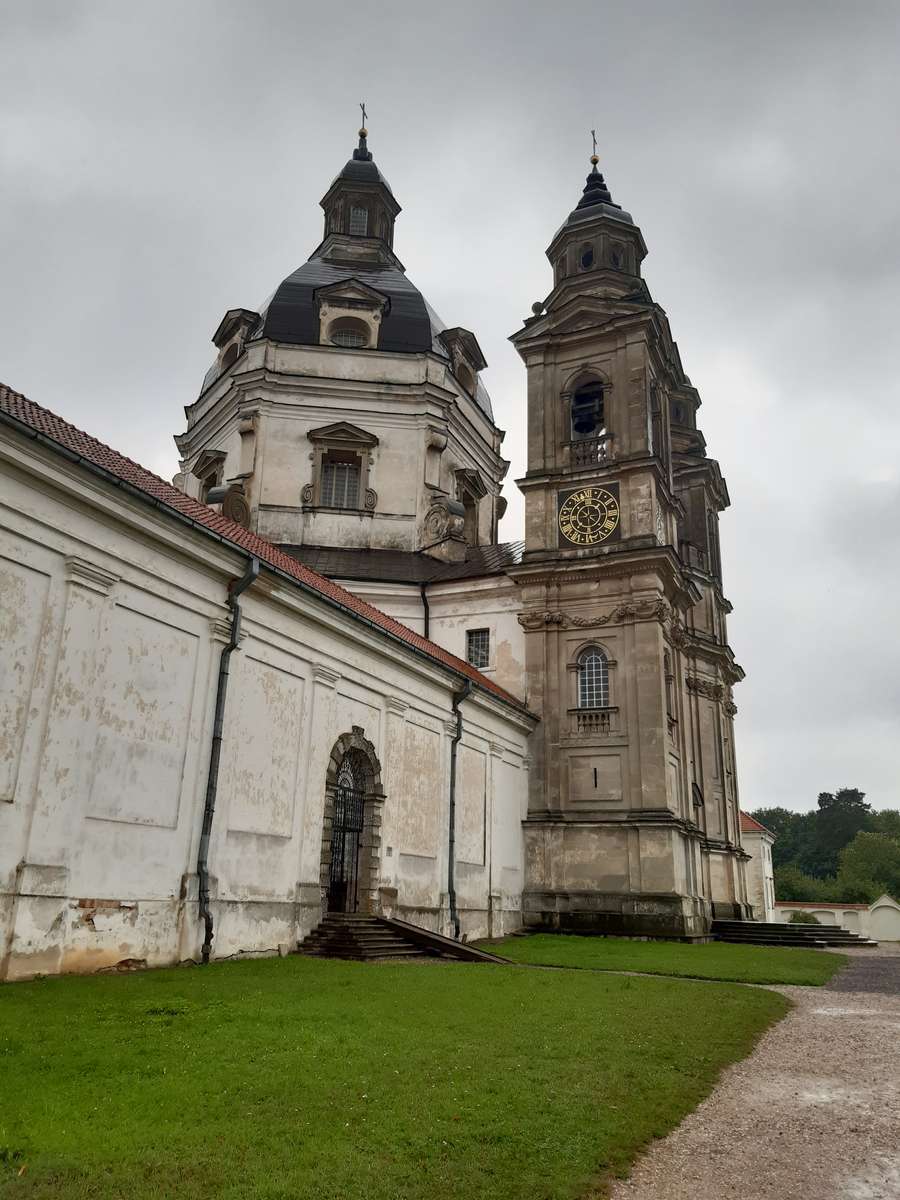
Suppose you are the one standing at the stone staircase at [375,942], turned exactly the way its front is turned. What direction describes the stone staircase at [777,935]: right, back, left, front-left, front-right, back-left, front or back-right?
left

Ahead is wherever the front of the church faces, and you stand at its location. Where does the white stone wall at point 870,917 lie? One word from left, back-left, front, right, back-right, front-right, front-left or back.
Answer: front-left

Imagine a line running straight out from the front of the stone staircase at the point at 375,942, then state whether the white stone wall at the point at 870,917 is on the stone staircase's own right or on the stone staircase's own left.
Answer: on the stone staircase's own left

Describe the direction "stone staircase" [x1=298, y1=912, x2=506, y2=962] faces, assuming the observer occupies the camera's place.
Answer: facing the viewer and to the right of the viewer

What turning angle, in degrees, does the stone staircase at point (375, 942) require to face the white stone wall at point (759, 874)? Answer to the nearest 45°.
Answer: approximately 90° to its left

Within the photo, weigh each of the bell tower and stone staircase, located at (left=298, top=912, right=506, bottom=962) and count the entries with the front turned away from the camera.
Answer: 0

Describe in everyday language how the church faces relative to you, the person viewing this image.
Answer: facing to the right of the viewer

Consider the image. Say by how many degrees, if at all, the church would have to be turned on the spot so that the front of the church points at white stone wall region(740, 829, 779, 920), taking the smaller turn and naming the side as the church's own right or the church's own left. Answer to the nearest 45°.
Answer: approximately 45° to the church's own left

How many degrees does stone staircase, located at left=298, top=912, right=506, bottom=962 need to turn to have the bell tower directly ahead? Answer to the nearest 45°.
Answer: approximately 90° to its left
